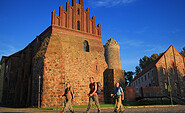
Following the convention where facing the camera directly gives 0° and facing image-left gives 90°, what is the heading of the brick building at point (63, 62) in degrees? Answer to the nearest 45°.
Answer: approximately 315°

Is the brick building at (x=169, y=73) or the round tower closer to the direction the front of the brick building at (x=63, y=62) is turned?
the brick building

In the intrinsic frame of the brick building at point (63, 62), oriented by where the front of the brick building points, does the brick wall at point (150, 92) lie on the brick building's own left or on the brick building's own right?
on the brick building's own left

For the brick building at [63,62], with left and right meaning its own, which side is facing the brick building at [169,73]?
left

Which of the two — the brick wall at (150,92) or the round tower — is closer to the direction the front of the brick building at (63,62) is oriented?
the brick wall

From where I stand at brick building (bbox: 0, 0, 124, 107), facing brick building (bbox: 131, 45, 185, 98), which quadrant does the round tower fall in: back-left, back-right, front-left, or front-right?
front-left

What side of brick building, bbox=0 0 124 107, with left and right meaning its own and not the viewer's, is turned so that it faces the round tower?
left
